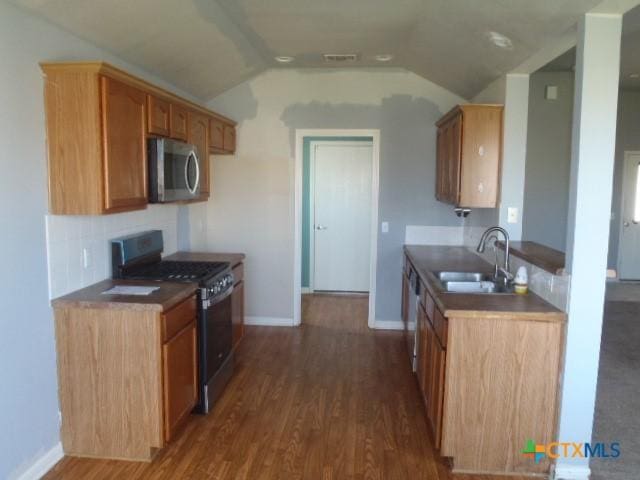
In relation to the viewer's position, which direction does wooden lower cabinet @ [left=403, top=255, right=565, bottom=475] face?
facing to the left of the viewer

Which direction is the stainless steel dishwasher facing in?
to the viewer's left

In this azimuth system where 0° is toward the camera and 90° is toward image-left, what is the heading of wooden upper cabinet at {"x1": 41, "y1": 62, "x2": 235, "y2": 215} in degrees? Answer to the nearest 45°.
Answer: approximately 270°

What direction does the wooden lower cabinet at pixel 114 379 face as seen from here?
to the viewer's right

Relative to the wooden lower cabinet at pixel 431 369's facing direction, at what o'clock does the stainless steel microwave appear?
The stainless steel microwave is roughly at 12 o'clock from the wooden lower cabinet.

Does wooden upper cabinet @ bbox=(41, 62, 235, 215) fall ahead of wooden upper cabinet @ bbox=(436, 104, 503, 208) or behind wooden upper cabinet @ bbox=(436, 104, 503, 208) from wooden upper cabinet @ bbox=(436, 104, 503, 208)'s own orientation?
ahead

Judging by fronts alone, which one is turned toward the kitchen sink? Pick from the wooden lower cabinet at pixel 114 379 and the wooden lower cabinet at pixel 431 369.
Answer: the wooden lower cabinet at pixel 114 379
